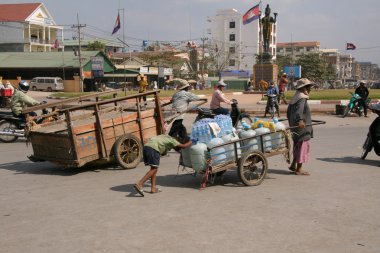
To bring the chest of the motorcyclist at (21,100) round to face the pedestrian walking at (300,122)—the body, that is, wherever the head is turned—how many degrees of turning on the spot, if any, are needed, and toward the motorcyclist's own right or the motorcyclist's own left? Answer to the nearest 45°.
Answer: approximately 45° to the motorcyclist's own right

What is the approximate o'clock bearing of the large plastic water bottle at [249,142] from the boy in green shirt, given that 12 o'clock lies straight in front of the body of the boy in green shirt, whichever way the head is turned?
The large plastic water bottle is roughly at 11 o'clock from the boy in green shirt.

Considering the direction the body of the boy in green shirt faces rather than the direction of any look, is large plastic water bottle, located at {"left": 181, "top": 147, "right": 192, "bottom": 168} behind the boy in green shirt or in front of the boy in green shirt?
in front

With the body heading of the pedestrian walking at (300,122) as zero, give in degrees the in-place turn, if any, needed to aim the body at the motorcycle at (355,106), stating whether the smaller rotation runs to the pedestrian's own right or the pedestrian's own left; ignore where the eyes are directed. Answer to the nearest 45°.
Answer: approximately 90° to the pedestrian's own left

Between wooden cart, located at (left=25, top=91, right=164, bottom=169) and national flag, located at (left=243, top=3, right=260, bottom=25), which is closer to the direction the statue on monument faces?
the wooden cart

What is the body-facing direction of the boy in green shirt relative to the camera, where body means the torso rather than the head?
to the viewer's right

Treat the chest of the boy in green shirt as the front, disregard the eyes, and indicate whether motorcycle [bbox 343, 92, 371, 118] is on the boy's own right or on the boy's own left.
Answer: on the boy's own left

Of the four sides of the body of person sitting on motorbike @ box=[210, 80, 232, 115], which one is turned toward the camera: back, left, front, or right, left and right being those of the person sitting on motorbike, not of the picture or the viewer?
right

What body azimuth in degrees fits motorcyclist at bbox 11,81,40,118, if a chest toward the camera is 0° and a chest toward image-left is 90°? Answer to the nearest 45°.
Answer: approximately 270°
